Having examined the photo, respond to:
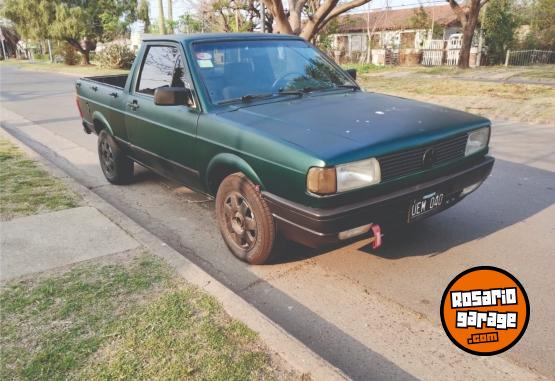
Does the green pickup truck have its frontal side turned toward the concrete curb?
no

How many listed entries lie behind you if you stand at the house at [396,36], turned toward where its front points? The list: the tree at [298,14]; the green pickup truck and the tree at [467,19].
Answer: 0

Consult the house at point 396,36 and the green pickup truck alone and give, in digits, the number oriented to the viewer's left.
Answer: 0

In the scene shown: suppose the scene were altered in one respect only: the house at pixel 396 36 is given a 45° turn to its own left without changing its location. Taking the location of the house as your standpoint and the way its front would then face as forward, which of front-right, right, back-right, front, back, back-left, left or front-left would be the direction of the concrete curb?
front-right

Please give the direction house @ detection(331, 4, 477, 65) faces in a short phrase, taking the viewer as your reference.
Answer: facing the viewer

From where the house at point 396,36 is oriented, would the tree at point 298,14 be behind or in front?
in front

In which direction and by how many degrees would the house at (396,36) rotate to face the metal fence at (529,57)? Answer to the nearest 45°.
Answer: approximately 45° to its left

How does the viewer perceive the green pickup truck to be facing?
facing the viewer and to the right of the viewer

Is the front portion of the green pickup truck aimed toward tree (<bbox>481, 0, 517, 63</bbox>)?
no

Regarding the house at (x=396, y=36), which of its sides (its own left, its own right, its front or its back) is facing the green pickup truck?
front

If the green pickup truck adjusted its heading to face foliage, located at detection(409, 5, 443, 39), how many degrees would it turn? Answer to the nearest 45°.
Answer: approximately 135° to its left

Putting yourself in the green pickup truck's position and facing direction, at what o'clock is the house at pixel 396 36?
The house is roughly at 8 o'clock from the green pickup truck.
